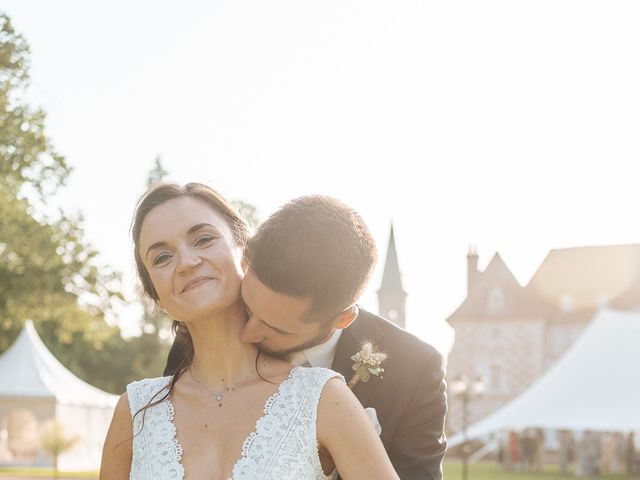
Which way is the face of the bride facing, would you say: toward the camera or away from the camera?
toward the camera

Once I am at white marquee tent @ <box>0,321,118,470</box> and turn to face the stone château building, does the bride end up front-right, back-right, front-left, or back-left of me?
back-right

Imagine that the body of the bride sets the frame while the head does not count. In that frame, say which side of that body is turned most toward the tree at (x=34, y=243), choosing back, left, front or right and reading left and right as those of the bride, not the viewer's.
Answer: back

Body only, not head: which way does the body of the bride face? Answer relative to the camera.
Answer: toward the camera

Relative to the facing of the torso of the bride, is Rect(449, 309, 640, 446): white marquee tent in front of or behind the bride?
behind

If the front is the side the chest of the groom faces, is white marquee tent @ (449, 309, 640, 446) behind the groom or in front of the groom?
behind

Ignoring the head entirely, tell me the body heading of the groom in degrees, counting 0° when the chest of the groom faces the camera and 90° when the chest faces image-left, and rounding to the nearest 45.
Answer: approximately 45°
